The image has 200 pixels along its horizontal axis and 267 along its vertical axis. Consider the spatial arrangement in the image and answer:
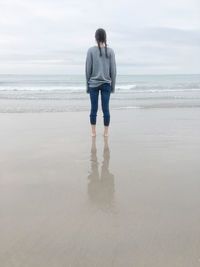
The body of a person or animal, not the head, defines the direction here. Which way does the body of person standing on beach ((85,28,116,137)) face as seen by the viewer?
away from the camera
